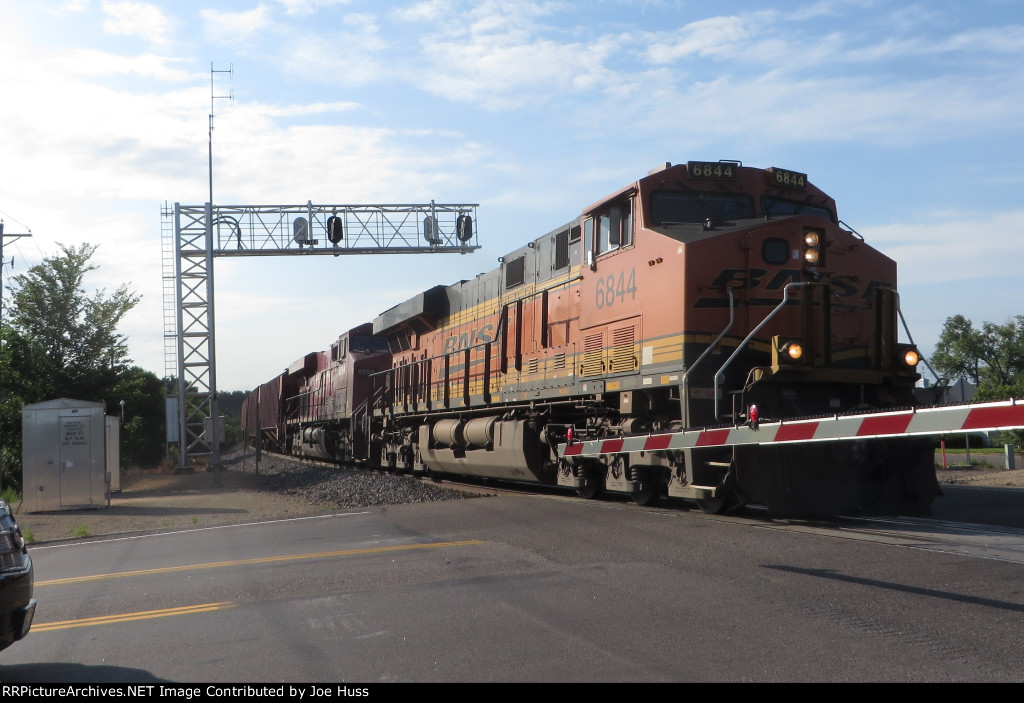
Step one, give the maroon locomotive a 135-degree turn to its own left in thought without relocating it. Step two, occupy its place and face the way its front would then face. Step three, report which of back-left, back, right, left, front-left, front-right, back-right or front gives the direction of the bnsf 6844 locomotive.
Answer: back

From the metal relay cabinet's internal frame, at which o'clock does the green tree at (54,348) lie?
The green tree is roughly at 6 o'clock from the metal relay cabinet.

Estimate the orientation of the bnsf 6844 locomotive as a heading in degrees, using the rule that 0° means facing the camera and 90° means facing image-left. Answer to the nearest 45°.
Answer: approximately 315°

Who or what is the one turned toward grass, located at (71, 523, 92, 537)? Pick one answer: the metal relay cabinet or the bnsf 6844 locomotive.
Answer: the metal relay cabinet

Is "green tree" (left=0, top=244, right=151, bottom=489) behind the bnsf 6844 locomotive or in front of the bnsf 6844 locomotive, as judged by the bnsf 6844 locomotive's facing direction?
behind

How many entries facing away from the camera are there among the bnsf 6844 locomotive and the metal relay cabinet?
0

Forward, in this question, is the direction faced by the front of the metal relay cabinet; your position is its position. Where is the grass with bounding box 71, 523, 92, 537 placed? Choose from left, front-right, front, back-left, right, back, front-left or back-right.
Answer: front

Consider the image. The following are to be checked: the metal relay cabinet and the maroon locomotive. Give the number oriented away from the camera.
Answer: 0

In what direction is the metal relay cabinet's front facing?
toward the camera

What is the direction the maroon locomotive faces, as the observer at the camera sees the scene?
facing the viewer and to the right of the viewer

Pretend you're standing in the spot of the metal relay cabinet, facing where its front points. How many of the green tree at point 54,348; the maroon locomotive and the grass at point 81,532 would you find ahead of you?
1

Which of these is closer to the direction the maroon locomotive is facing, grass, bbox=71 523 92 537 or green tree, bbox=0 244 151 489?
the grass

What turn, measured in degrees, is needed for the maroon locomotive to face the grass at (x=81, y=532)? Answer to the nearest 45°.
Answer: approximately 45° to its right
